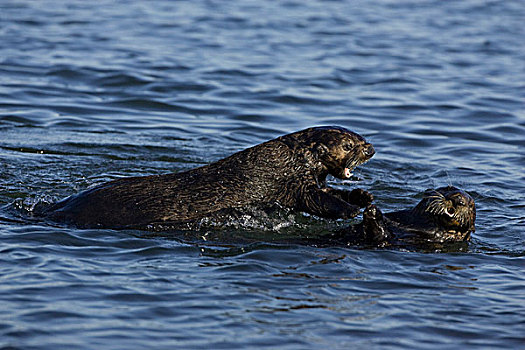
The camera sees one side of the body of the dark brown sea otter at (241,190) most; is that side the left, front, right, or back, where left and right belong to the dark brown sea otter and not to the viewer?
right

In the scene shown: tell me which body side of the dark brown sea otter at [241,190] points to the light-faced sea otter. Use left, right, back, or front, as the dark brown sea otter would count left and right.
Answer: front
